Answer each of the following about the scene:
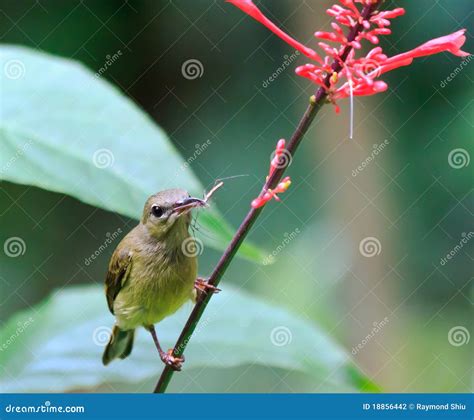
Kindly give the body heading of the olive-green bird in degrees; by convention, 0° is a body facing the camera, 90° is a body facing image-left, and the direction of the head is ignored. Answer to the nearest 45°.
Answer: approximately 315°

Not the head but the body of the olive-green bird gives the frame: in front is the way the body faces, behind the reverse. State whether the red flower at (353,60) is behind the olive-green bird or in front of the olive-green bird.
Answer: in front
